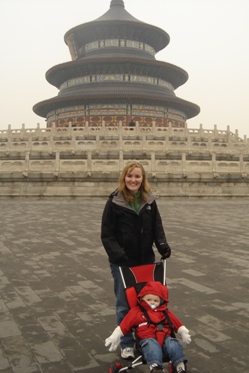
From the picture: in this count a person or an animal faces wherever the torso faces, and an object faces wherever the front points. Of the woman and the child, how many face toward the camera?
2

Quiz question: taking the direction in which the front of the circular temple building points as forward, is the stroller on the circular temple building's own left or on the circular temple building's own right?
on the circular temple building's own left

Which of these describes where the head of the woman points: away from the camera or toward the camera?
toward the camera

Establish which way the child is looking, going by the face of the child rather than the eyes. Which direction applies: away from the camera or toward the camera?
toward the camera

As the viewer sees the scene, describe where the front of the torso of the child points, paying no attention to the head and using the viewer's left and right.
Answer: facing the viewer

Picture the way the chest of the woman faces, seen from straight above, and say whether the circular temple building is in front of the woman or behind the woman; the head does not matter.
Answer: behind

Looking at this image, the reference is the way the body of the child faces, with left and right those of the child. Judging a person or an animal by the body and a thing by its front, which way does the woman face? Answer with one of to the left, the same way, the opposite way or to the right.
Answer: the same way
